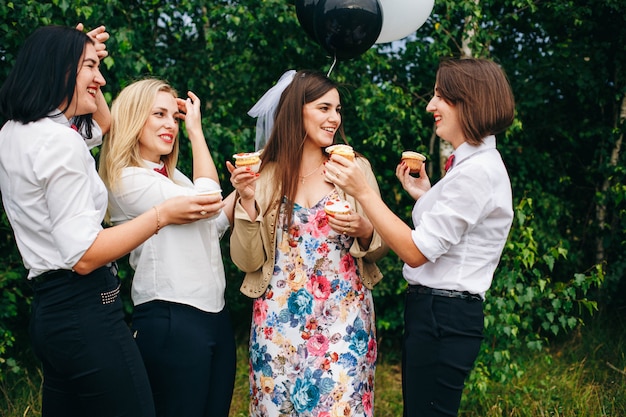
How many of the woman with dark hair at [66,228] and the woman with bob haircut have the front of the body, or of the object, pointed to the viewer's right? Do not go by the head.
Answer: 1

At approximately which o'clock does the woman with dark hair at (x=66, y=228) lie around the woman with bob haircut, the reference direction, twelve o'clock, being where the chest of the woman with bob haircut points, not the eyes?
The woman with dark hair is roughly at 11 o'clock from the woman with bob haircut.

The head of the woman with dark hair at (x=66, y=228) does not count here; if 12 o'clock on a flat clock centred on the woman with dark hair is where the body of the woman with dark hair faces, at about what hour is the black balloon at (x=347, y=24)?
The black balloon is roughly at 11 o'clock from the woman with dark hair.

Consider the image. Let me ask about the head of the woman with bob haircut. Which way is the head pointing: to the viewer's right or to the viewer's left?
to the viewer's left

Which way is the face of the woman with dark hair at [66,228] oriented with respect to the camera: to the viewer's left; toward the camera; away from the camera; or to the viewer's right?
to the viewer's right

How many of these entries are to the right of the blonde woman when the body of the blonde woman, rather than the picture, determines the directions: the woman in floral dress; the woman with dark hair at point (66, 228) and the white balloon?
1

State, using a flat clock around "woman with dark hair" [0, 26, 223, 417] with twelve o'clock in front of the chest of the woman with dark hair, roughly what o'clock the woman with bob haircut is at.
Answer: The woman with bob haircut is roughly at 12 o'clock from the woman with dark hair.

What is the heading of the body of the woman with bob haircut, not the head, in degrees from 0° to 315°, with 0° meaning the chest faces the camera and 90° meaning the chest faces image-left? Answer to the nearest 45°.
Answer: approximately 90°

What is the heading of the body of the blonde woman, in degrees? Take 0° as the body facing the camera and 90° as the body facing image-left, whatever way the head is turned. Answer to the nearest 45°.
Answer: approximately 315°

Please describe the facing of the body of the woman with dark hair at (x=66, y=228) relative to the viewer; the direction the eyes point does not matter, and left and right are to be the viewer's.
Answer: facing to the right of the viewer

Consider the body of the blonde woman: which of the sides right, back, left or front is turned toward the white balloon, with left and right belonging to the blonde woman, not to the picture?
left

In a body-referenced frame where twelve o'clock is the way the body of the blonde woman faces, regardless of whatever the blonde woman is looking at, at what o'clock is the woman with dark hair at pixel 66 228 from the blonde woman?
The woman with dark hair is roughly at 3 o'clock from the blonde woman.
